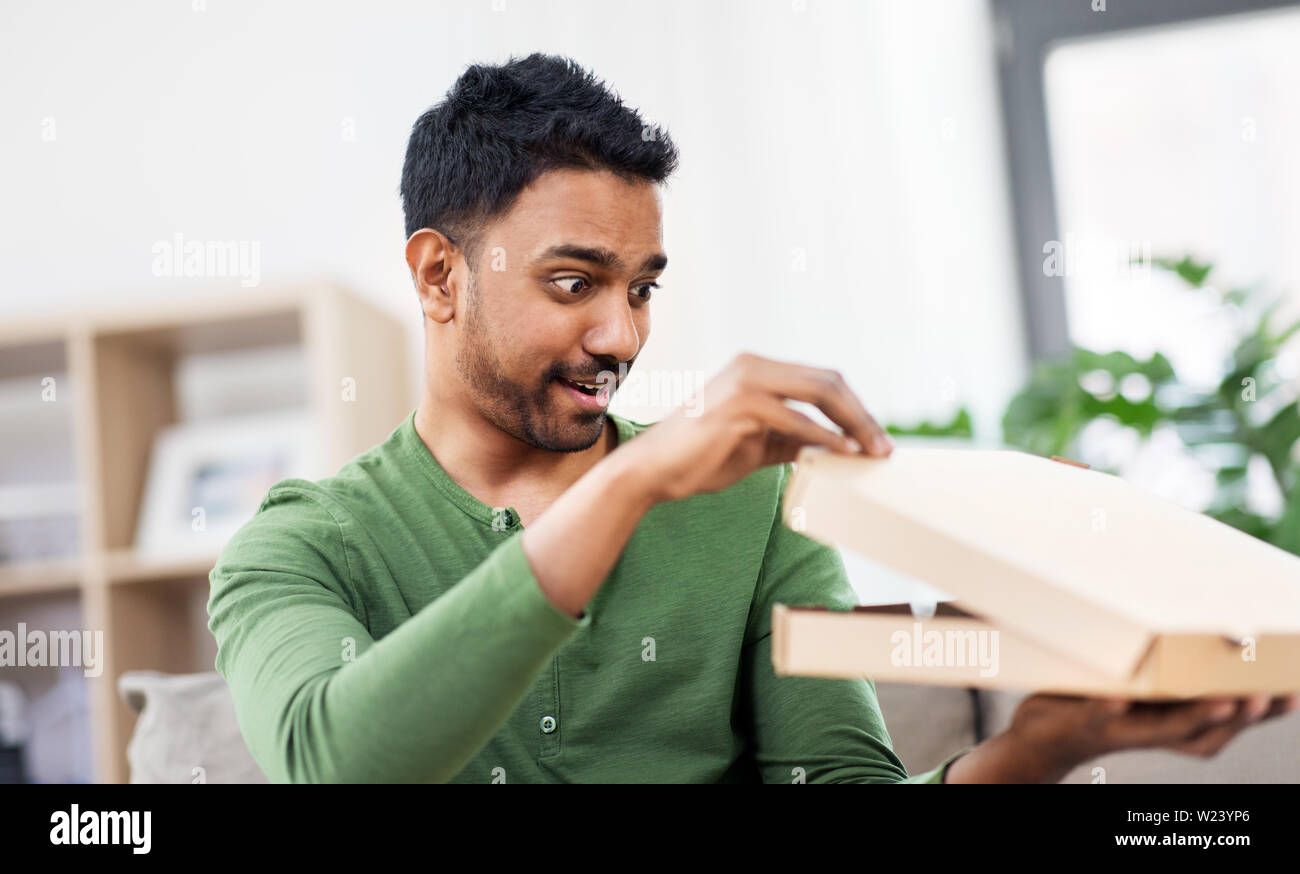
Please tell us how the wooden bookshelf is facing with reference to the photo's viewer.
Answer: facing the viewer and to the left of the viewer

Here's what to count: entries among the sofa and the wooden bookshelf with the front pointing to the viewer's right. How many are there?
0

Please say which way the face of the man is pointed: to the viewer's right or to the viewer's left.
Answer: to the viewer's right

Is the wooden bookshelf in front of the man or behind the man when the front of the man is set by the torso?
behind

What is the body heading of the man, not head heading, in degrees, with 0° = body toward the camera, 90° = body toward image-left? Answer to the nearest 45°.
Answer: approximately 315°

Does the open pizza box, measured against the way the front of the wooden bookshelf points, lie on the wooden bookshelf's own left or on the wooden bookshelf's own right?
on the wooden bookshelf's own left

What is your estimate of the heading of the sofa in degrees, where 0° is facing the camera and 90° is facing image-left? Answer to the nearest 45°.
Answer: approximately 0°

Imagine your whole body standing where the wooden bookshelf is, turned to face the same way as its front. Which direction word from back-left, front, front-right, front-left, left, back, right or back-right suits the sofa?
front-left
